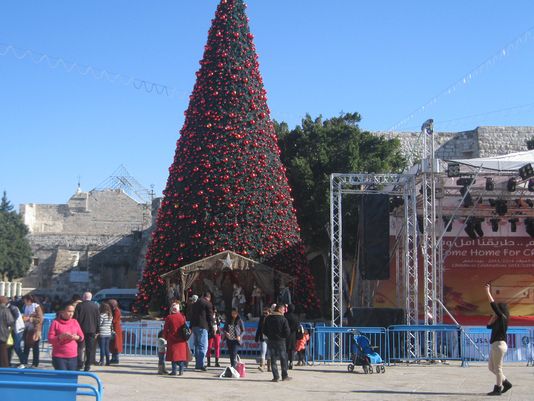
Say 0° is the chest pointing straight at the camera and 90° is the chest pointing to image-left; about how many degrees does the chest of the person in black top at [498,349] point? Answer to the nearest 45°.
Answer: approximately 90°

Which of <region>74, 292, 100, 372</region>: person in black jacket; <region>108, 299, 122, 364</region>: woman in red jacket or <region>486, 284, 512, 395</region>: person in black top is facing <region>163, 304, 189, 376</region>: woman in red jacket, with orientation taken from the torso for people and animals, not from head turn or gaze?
<region>486, 284, 512, 395</region>: person in black top

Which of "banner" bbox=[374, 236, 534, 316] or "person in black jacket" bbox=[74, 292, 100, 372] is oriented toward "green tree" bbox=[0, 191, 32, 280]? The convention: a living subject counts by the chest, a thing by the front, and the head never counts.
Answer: the person in black jacket

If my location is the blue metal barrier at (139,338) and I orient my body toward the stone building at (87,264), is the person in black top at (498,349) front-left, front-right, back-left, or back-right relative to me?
back-right

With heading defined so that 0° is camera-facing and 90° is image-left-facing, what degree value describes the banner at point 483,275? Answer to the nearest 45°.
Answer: approximately 0°
